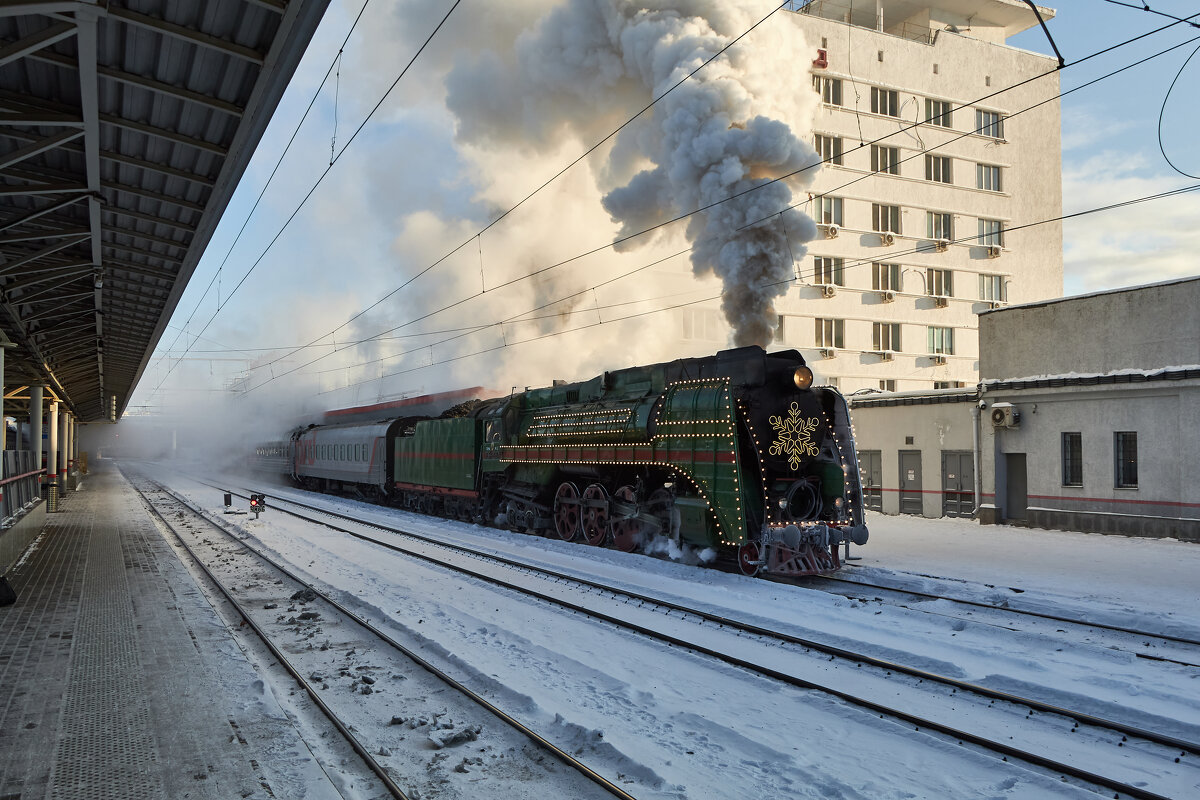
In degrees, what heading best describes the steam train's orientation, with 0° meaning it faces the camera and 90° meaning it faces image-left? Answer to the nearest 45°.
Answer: approximately 315°

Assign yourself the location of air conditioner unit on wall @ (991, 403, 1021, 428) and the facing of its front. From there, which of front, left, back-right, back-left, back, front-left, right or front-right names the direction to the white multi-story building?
back-right

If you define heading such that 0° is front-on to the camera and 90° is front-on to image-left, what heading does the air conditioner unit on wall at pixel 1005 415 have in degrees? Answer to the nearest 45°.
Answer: approximately 45°

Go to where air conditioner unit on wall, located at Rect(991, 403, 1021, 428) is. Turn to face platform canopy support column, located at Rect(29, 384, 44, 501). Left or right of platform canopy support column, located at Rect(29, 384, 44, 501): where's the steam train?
left

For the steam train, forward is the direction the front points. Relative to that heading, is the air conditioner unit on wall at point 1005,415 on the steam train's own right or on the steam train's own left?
on the steam train's own left

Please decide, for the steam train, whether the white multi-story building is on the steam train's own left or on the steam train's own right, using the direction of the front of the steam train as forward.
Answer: on the steam train's own left
